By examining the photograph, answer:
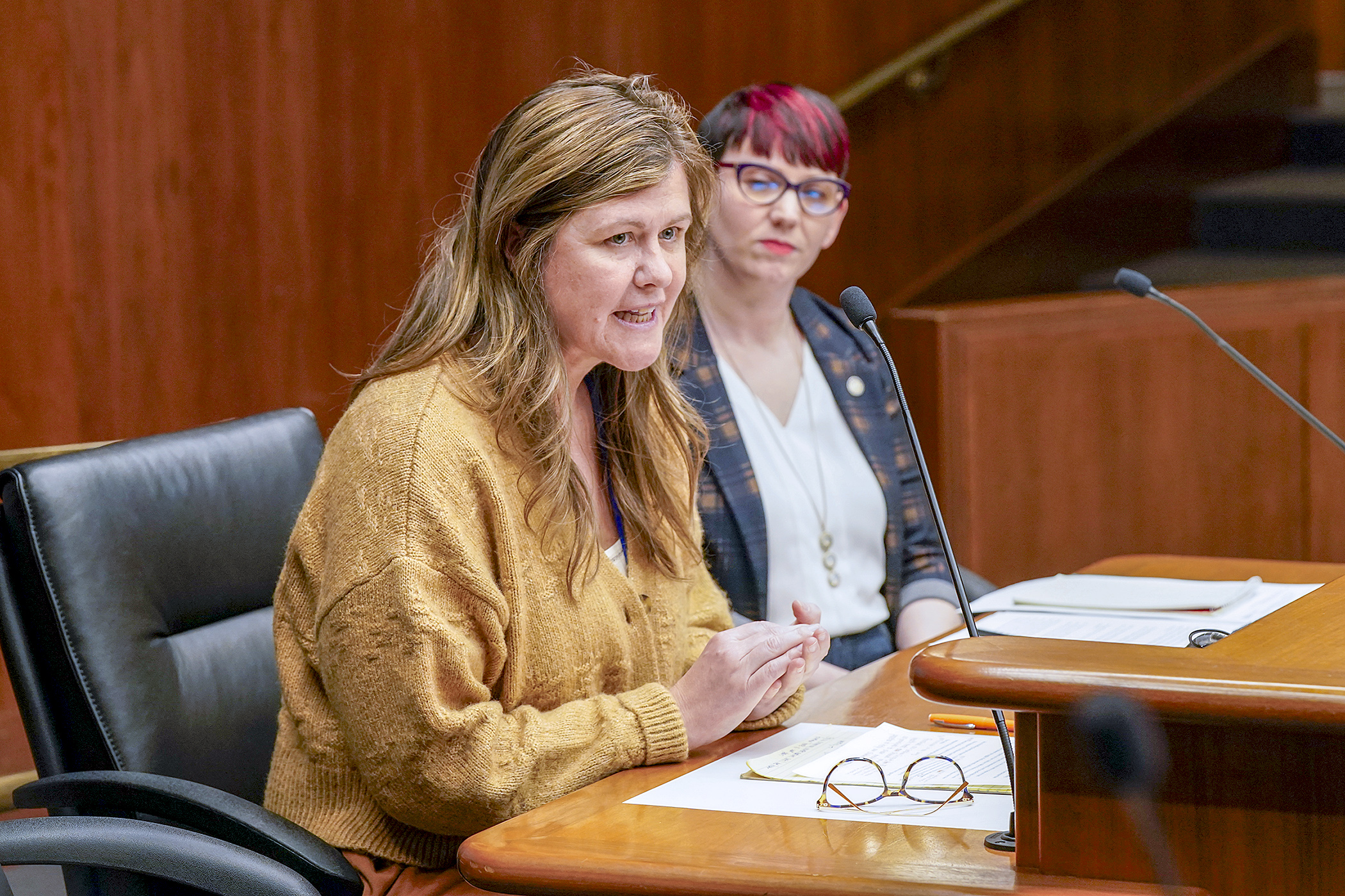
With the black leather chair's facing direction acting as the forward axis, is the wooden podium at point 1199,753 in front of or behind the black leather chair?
in front

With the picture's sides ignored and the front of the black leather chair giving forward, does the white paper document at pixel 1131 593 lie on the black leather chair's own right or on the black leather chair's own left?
on the black leather chair's own left

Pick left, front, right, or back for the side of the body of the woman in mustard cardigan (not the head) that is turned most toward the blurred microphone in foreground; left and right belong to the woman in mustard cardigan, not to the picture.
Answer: front

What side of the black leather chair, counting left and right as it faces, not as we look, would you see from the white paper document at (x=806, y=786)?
front

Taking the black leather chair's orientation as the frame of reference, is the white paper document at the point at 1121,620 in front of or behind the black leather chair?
in front

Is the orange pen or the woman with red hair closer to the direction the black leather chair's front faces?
the orange pen

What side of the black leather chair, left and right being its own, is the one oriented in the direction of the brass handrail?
left

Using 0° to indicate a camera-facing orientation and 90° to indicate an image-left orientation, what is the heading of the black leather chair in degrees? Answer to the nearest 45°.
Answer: approximately 315°

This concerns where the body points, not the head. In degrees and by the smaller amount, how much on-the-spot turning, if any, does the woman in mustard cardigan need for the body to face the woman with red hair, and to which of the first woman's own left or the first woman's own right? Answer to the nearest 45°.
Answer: approximately 90° to the first woman's own left

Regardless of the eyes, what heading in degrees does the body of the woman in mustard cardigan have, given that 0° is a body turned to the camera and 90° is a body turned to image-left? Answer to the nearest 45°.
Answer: approximately 315°
